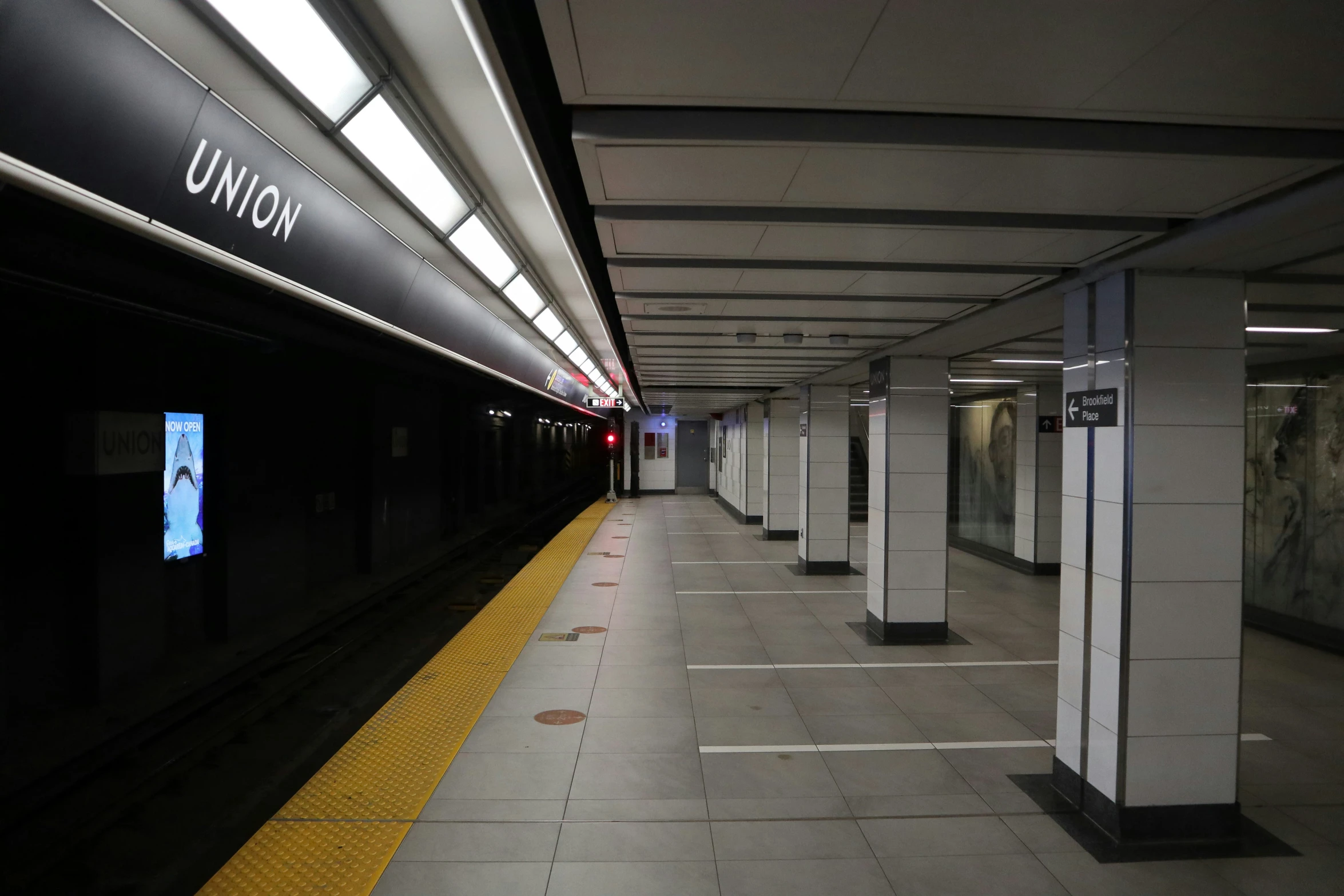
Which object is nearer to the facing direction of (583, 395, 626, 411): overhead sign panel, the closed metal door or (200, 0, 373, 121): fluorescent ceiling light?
the fluorescent ceiling light

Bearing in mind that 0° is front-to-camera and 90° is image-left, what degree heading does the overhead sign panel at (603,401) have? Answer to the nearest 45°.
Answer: approximately 0°

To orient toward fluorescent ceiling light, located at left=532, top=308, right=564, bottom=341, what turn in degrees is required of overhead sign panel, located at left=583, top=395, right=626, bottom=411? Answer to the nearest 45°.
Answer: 0° — it already faces it

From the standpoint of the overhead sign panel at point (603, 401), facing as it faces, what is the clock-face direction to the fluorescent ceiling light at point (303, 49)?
The fluorescent ceiling light is roughly at 12 o'clock from the overhead sign panel.

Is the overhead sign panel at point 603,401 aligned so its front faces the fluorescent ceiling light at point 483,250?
yes

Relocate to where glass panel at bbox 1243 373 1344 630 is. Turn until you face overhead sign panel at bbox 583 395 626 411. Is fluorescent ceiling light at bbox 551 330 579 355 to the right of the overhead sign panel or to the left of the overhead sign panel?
left

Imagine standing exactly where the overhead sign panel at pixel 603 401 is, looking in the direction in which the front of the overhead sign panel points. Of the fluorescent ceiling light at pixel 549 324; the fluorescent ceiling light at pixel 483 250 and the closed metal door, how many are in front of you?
2

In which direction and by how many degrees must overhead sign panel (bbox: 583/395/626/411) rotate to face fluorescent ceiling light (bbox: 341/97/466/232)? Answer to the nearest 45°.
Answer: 0° — it already faces it

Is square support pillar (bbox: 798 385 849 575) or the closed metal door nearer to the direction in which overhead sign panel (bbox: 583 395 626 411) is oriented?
the square support pillar

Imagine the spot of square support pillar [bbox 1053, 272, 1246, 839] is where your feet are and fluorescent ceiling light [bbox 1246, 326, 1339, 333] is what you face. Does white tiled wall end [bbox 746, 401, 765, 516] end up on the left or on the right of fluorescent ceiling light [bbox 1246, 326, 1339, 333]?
left

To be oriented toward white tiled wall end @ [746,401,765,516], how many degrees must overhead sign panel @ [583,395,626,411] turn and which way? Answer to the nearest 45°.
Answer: approximately 45° to its left

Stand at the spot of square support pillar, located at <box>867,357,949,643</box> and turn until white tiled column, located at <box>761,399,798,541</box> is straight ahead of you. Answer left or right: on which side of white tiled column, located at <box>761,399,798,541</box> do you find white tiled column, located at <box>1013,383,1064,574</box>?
right

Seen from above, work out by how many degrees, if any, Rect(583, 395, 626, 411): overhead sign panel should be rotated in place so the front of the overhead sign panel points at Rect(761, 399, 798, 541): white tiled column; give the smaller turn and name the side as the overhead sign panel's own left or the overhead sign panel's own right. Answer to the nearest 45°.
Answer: approximately 45° to the overhead sign panel's own left

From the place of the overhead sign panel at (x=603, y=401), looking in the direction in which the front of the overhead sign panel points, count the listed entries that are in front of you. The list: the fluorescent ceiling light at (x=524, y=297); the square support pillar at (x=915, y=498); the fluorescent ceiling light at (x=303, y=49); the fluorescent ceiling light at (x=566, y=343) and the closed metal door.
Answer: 4

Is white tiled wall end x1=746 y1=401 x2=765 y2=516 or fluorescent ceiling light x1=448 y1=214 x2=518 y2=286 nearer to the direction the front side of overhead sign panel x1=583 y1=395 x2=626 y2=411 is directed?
the fluorescent ceiling light
